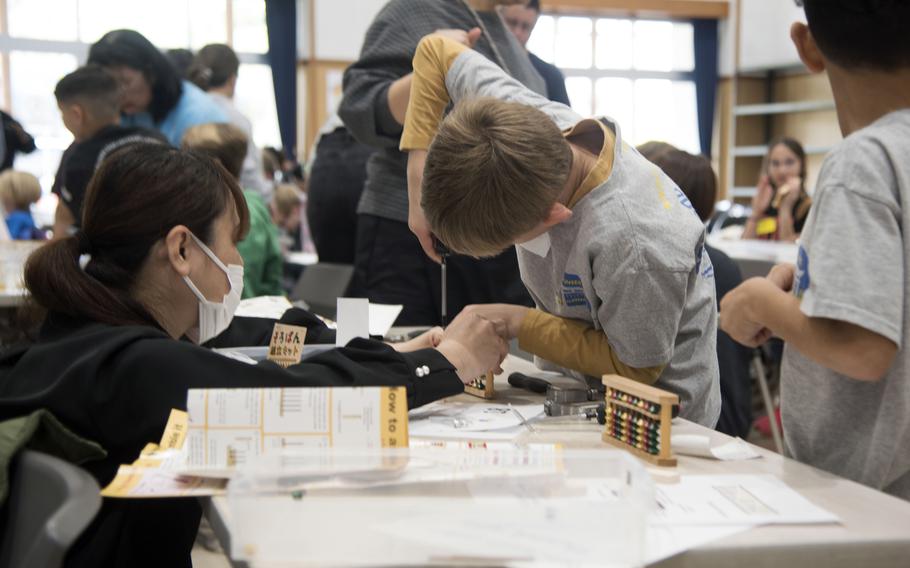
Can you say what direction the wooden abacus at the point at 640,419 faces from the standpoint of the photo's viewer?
facing the viewer and to the left of the viewer

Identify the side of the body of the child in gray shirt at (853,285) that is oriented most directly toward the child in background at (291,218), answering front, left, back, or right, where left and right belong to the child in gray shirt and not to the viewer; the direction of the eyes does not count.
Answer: front

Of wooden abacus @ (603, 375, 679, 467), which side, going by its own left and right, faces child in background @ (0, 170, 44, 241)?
right

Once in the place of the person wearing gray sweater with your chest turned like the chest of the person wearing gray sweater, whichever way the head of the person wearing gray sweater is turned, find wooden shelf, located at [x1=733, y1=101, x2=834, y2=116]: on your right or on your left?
on your left

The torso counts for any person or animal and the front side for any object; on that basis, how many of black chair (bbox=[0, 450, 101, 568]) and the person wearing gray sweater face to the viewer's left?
0

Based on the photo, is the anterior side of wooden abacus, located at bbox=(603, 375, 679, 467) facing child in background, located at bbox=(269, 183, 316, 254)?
no

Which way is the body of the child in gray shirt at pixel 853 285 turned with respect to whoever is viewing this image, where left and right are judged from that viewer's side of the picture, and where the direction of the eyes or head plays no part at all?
facing away from the viewer and to the left of the viewer

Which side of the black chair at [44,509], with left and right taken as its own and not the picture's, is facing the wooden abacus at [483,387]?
front

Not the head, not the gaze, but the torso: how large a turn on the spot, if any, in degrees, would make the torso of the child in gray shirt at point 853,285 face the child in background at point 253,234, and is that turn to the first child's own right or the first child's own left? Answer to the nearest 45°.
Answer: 0° — they already face them

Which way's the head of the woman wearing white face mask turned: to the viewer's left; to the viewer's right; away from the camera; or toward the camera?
to the viewer's right

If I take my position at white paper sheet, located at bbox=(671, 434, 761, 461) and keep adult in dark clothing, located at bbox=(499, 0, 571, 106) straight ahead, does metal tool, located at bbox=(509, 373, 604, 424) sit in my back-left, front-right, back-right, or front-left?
front-left

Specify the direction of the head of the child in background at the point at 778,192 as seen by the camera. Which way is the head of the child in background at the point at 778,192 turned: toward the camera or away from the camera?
toward the camera

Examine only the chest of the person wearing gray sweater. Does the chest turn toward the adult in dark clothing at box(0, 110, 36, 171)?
no

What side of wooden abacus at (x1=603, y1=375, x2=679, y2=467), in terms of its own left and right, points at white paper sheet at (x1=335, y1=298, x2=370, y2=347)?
right

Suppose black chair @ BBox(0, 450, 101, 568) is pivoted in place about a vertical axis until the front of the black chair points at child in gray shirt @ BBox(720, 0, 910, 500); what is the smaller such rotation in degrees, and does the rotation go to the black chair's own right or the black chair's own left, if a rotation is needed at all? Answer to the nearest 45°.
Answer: approximately 45° to the black chair's own right

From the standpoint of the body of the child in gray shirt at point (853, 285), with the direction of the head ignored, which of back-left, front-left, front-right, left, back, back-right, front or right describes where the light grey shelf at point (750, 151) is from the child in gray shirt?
front-right
